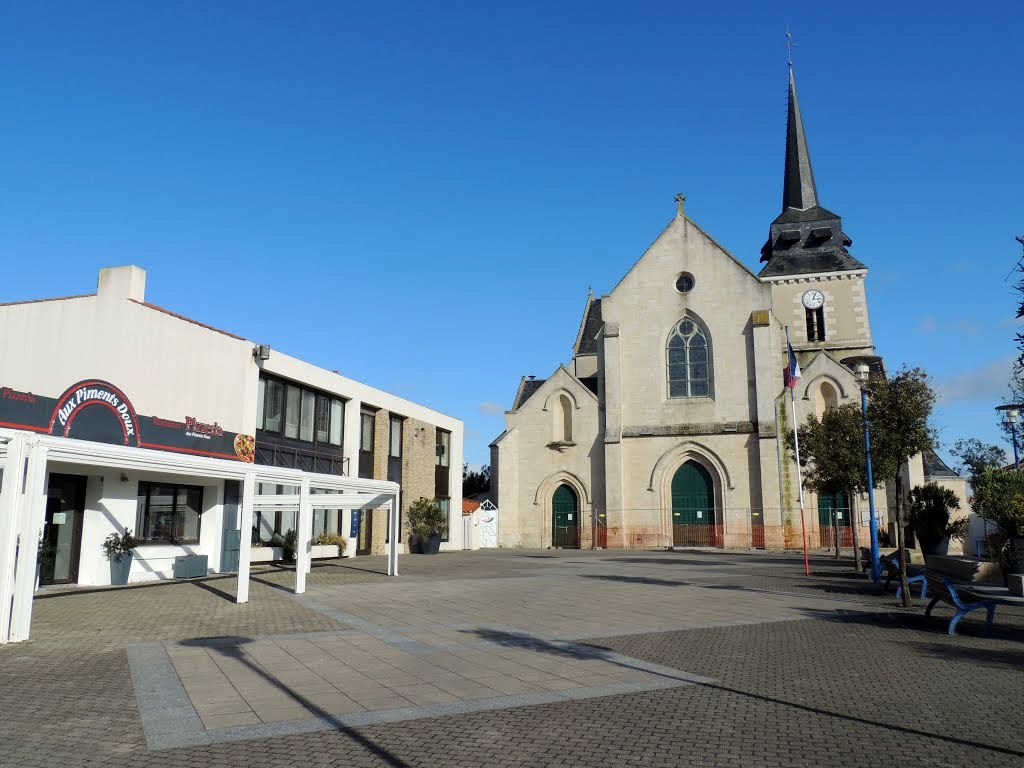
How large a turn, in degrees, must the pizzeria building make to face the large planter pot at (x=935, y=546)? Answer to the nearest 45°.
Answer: approximately 45° to its left

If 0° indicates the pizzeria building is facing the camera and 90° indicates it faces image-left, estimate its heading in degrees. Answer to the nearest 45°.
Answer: approximately 315°

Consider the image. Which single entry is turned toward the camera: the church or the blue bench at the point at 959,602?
the church

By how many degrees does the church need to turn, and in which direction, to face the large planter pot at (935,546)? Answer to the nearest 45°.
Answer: approximately 45° to its left

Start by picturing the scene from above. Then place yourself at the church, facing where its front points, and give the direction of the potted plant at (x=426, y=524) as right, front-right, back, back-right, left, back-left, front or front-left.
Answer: front-right

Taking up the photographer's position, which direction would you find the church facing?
facing the viewer

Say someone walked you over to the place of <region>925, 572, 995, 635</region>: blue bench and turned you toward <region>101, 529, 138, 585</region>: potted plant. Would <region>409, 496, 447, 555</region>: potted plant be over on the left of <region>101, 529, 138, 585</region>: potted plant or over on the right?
right

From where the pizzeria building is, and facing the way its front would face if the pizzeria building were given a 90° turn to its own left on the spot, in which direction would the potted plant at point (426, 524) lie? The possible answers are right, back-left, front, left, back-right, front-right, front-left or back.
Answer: front

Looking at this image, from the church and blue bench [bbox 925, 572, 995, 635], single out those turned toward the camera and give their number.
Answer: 1

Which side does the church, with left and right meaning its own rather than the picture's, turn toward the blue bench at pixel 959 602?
front

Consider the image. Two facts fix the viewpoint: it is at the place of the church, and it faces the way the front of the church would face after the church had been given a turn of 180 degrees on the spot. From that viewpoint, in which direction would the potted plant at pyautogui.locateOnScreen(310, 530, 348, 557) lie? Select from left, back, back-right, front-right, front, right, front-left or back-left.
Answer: back-left
